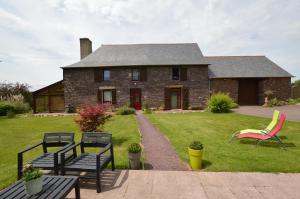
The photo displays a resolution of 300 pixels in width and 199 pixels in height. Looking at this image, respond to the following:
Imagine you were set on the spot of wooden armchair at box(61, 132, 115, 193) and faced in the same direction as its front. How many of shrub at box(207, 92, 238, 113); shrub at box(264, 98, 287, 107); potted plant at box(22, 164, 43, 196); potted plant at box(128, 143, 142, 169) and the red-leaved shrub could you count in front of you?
1

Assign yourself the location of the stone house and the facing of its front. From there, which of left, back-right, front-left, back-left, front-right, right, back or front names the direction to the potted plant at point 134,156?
front

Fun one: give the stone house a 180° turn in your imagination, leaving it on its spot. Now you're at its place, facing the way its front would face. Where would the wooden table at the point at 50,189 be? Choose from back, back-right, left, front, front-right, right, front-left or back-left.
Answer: back

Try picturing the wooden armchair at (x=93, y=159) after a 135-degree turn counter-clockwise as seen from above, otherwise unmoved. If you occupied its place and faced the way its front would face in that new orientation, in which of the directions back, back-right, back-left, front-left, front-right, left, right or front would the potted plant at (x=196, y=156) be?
front

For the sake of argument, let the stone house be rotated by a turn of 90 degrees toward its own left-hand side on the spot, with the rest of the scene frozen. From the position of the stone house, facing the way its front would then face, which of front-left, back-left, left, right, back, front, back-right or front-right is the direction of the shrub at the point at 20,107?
back

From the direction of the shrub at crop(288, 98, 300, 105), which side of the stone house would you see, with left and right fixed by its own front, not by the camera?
left

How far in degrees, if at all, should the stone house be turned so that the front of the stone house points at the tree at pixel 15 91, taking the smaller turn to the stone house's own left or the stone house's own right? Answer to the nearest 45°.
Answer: approximately 90° to the stone house's own right

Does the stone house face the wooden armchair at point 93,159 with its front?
yes

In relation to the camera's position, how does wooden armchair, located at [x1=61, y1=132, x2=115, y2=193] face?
facing the viewer and to the left of the viewer

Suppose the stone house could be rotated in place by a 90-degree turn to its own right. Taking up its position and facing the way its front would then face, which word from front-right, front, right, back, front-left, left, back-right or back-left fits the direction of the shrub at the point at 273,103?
back

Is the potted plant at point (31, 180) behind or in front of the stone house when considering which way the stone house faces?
in front

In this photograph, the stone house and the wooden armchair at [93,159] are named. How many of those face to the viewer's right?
0

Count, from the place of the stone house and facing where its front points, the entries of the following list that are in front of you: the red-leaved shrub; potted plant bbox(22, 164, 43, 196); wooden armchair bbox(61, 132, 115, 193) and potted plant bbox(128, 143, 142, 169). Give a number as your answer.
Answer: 4

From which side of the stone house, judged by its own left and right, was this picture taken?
front

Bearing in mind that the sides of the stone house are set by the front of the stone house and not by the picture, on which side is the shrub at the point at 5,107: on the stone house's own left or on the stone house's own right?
on the stone house's own right

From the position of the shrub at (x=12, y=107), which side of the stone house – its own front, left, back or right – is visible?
right

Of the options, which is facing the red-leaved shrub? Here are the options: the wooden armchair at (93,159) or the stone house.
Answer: the stone house

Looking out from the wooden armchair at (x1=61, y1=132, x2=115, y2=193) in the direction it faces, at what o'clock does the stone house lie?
The stone house is roughly at 5 o'clock from the wooden armchair.

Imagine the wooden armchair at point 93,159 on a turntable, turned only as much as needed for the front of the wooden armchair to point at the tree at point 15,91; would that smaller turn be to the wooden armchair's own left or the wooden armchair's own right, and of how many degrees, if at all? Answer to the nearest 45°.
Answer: approximately 135° to the wooden armchair's own right
